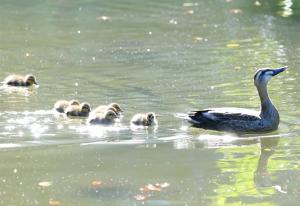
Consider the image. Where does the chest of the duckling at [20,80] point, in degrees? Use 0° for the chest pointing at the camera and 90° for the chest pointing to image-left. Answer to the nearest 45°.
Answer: approximately 270°

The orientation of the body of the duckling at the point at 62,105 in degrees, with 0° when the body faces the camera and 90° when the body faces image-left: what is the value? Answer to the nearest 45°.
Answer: approximately 270°

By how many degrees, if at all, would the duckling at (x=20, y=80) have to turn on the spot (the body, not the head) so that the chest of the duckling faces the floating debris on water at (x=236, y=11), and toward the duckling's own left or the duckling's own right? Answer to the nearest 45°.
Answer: approximately 45° to the duckling's own left

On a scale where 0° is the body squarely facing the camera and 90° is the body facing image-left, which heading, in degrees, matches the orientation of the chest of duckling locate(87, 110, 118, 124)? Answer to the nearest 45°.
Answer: approximately 270°

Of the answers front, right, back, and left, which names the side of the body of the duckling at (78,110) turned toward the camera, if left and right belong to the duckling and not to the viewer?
right

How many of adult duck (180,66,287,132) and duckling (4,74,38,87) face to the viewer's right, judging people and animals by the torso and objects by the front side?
2

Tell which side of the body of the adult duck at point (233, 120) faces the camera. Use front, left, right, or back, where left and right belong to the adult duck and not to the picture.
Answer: right

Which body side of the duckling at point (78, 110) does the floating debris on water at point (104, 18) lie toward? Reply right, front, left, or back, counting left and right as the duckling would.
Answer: left

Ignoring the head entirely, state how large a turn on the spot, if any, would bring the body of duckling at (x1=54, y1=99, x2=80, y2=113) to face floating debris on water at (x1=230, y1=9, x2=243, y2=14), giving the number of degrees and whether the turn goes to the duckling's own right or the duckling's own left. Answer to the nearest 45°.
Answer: approximately 45° to the duckling's own left
